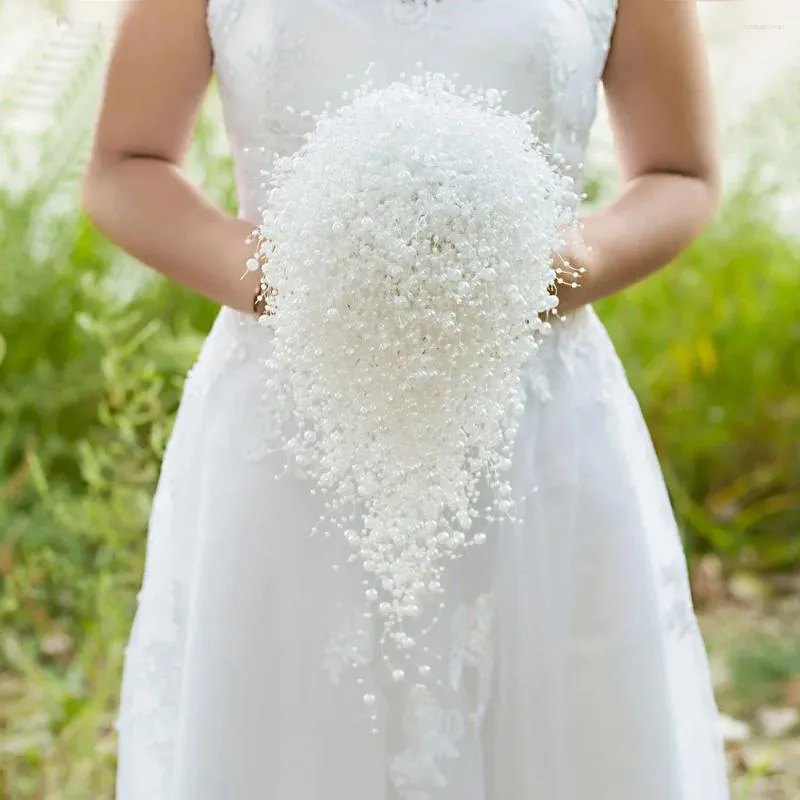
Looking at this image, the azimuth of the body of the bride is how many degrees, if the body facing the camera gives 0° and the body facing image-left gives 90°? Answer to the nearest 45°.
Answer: approximately 0°
